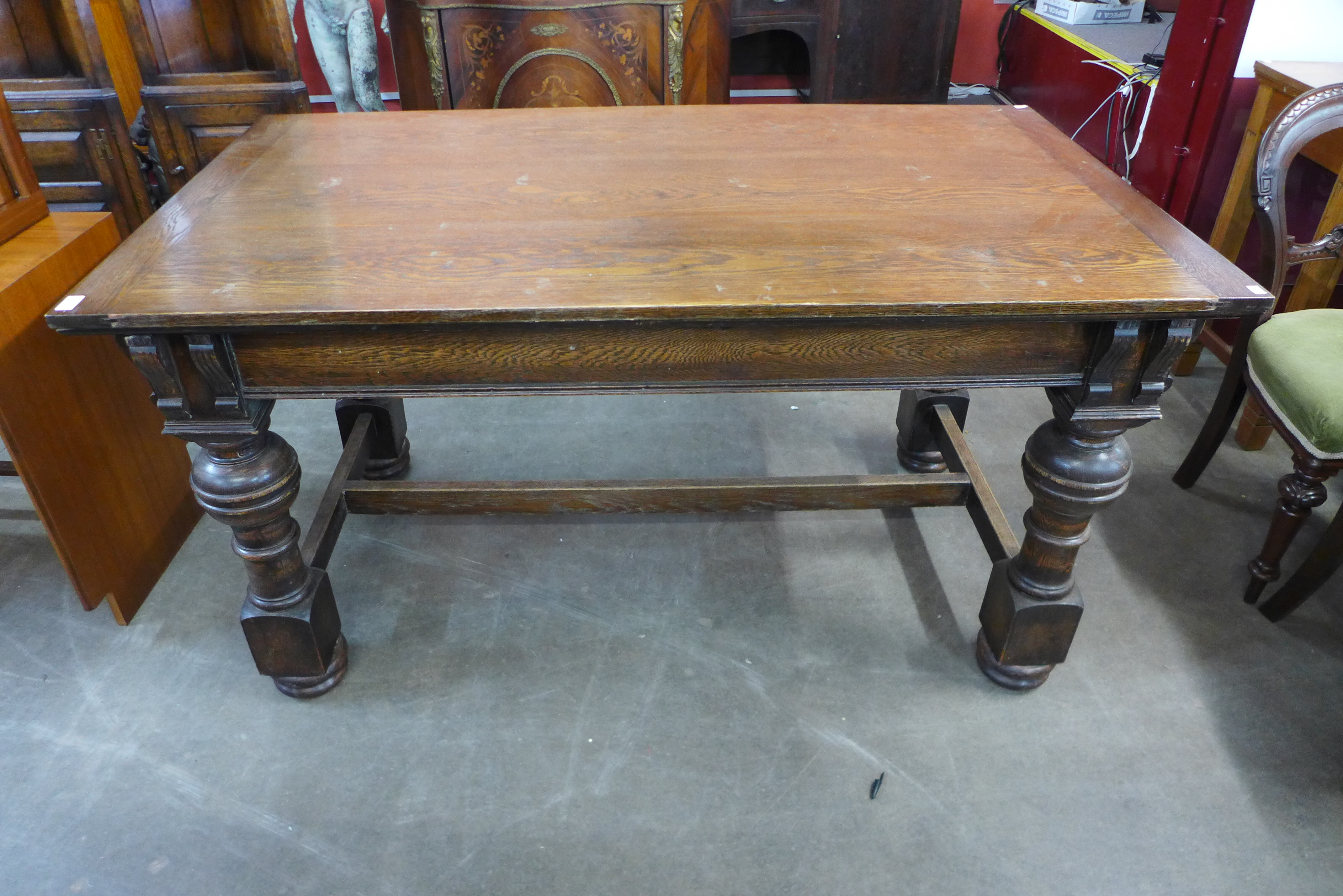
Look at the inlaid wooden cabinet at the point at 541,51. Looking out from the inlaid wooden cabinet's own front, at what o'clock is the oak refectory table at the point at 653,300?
The oak refectory table is roughly at 12 o'clock from the inlaid wooden cabinet.

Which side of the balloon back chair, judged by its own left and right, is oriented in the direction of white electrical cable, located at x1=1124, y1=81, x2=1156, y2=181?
back

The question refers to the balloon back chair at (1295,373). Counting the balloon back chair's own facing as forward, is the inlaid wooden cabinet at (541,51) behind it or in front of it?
behind

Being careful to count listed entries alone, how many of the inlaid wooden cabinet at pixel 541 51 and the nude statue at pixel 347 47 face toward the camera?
2

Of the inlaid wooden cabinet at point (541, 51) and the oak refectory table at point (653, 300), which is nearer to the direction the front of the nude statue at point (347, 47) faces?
the oak refectory table

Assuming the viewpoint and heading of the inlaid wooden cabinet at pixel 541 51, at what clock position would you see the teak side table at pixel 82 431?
The teak side table is roughly at 1 o'clock from the inlaid wooden cabinet.

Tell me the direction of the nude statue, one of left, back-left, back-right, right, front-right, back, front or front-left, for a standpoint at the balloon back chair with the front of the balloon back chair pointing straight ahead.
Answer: back-right

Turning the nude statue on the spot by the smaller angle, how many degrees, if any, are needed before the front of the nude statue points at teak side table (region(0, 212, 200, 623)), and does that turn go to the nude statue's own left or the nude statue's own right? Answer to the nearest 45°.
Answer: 0° — it already faces it
